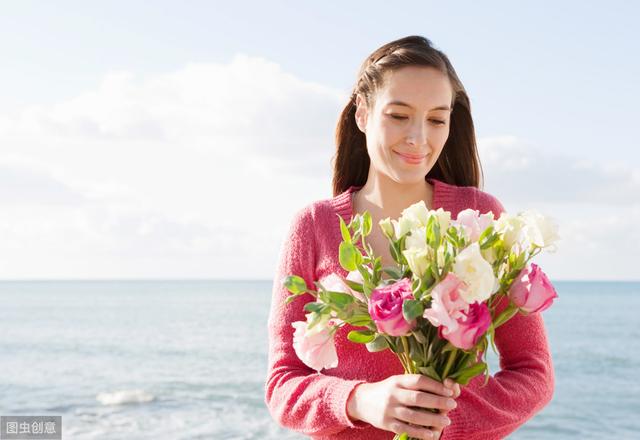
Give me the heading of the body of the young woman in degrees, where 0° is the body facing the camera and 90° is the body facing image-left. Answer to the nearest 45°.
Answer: approximately 0°
